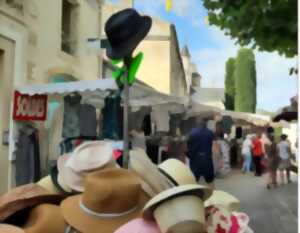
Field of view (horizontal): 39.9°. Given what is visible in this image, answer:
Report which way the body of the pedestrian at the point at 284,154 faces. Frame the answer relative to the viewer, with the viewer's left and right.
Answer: facing away from the viewer

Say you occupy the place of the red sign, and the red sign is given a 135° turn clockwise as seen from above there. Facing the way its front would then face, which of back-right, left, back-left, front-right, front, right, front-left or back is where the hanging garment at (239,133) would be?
right
